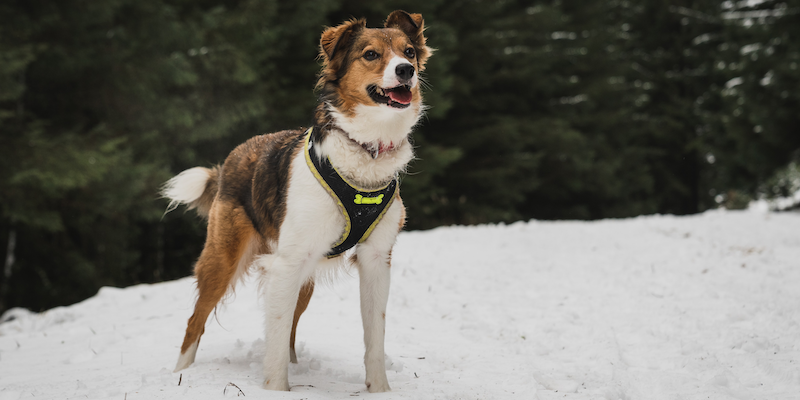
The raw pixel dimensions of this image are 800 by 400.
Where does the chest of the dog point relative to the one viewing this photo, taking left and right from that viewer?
facing the viewer and to the right of the viewer
